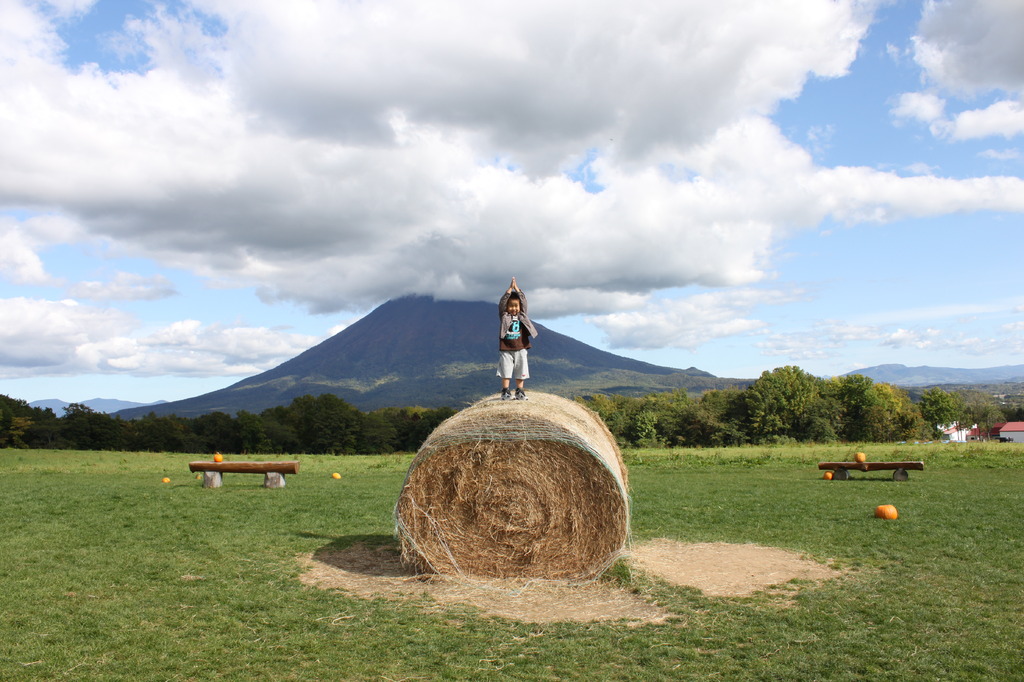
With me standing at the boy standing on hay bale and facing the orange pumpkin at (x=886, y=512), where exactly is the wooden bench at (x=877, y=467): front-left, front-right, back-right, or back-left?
front-left

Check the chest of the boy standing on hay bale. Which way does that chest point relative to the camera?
toward the camera

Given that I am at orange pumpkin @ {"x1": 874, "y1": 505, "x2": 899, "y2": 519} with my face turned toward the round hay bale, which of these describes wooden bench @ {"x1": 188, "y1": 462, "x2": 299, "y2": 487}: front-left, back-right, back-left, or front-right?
front-right

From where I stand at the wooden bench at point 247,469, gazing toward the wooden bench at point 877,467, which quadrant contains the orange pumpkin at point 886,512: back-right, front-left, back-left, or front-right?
front-right

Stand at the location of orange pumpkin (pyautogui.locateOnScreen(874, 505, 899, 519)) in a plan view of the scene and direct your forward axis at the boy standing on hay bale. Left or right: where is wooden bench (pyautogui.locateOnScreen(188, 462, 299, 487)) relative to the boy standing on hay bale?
right

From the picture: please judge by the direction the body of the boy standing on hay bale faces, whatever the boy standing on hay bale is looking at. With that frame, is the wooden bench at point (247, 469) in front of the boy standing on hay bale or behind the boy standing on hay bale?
behind

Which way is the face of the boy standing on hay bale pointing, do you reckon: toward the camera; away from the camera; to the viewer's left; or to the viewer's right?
toward the camera

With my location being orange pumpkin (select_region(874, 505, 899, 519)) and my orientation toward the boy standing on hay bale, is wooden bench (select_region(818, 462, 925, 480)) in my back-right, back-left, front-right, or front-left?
back-right

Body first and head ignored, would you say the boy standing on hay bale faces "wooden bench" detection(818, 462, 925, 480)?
no

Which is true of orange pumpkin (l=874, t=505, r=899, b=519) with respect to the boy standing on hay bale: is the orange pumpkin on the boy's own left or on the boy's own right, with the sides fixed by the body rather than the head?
on the boy's own left
